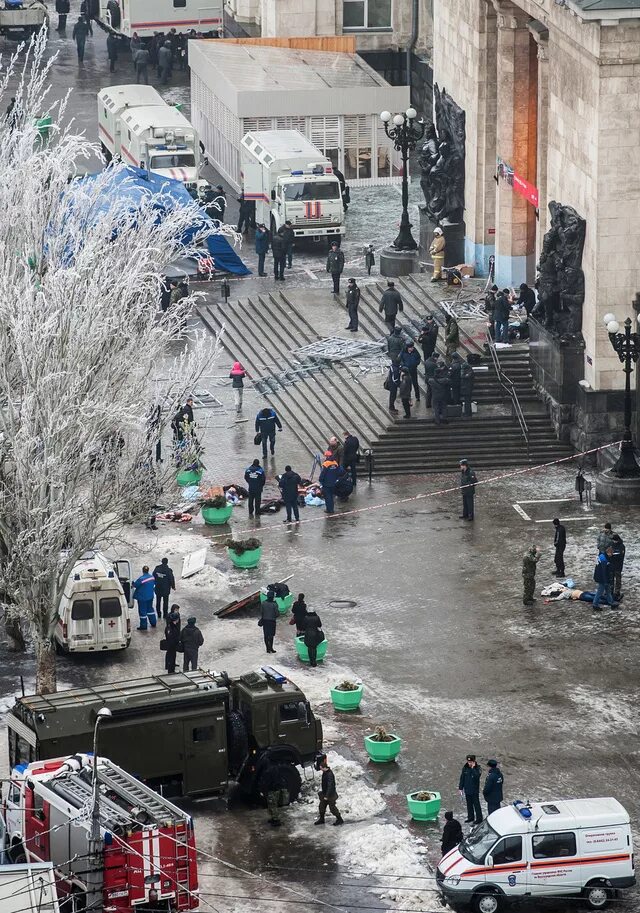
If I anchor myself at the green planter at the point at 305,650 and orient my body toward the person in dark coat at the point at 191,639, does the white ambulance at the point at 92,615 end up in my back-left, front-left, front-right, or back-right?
front-right

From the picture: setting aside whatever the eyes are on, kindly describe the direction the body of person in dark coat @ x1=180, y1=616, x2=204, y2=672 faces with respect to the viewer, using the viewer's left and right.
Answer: facing away from the viewer

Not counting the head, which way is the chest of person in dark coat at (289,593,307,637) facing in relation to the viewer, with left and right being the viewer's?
facing away from the viewer

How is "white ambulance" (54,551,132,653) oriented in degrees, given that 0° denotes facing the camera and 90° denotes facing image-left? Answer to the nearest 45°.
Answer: approximately 180°

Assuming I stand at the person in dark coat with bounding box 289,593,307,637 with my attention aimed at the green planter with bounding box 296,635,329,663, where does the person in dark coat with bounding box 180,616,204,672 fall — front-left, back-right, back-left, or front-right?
front-right

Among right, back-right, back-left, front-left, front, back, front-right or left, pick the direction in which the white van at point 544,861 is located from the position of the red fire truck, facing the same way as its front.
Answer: back-right

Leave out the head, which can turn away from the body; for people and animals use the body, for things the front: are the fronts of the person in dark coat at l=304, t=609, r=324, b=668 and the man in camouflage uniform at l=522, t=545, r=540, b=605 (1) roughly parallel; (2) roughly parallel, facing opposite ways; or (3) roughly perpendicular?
roughly perpendicular

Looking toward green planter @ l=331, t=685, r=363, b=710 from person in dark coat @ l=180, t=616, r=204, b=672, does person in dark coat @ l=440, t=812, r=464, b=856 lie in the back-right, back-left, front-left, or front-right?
front-right

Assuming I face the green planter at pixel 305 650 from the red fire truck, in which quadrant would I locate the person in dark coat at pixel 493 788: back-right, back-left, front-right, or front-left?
front-right

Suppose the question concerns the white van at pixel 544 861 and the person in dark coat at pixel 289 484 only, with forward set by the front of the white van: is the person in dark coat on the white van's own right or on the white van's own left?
on the white van's own right

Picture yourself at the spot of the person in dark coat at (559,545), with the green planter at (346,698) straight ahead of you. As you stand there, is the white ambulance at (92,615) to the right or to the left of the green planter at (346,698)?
right

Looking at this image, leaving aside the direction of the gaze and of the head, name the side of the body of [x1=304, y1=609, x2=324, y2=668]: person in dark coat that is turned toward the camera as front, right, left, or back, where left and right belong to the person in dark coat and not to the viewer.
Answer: back

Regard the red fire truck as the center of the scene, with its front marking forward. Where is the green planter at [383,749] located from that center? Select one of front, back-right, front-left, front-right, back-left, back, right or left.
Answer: right

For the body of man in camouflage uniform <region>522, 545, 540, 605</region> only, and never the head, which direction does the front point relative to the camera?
to the viewer's right
